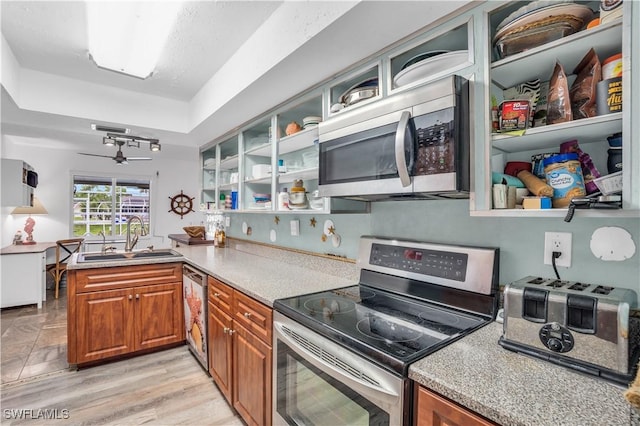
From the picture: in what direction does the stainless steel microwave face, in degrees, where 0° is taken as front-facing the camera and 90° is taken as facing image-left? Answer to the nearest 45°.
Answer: approximately 45°

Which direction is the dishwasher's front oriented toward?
to the viewer's left

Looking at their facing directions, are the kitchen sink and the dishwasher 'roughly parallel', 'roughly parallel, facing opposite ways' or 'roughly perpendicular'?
roughly perpendicular

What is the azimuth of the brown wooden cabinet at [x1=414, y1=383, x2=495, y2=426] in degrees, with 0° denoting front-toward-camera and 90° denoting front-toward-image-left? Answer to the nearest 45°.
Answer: approximately 45°
